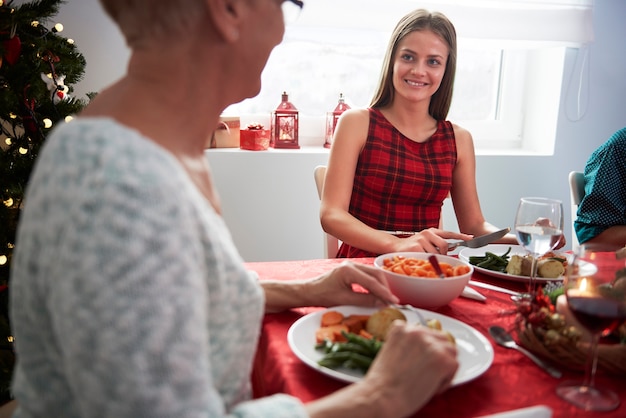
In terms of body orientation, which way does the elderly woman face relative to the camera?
to the viewer's right

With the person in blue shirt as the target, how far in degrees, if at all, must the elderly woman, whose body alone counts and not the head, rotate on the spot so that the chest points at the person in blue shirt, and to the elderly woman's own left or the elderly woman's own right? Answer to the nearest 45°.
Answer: approximately 45° to the elderly woman's own left

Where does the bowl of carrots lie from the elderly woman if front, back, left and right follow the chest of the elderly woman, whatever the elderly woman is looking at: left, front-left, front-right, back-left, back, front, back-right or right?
front-left

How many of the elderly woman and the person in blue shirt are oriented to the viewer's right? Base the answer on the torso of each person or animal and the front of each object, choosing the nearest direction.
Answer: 1

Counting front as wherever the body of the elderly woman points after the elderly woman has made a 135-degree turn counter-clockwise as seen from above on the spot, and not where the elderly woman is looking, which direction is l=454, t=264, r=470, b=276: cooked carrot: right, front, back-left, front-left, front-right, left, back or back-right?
right

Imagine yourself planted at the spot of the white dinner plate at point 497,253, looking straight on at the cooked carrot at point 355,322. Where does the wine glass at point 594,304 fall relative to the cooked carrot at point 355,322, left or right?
left

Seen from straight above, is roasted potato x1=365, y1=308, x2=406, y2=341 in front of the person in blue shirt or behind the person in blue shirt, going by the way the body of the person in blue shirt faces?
in front

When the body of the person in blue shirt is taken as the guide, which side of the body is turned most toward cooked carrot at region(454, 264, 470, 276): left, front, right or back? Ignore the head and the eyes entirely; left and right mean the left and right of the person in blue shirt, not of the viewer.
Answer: front

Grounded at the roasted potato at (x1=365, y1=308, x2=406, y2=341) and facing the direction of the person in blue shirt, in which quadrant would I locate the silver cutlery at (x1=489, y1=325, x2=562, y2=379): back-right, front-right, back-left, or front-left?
front-right

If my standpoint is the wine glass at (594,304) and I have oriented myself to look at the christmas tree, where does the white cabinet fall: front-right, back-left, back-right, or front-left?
front-right

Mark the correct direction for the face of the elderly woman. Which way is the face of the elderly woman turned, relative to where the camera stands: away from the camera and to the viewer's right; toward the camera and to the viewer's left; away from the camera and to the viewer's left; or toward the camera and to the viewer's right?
away from the camera and to the viewer's right

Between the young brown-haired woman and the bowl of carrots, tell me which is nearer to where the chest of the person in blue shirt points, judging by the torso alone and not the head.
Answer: the bowl of carrots

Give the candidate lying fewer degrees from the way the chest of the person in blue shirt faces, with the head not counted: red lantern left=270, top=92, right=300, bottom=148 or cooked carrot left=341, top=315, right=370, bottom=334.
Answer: the cooked carrot
